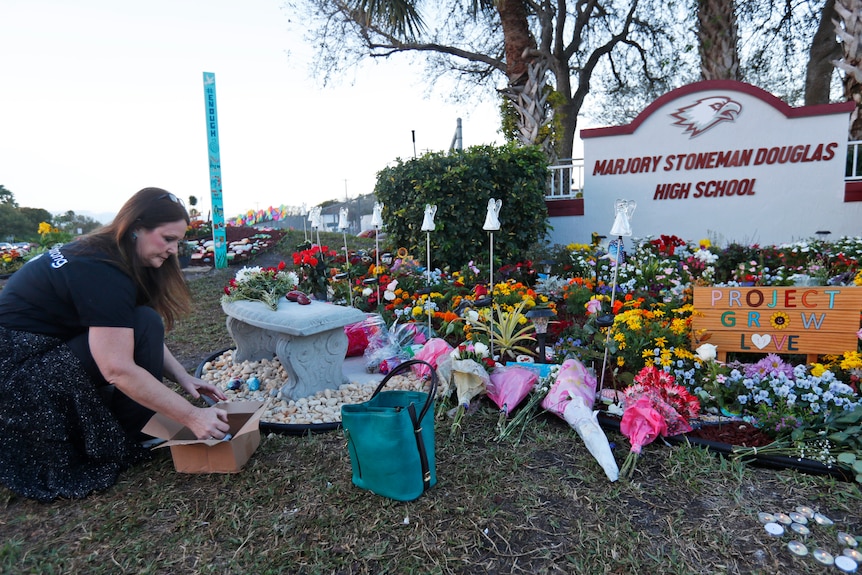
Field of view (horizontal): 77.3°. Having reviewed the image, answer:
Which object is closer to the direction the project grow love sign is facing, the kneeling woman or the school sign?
the kneeling woman

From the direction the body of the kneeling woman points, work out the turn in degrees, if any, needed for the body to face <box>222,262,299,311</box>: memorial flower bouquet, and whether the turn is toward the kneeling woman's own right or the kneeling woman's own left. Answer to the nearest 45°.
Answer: approximately 45° to the kneeling woman's own left

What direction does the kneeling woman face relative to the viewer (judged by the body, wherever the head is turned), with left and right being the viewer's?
facing to the right of the viewer

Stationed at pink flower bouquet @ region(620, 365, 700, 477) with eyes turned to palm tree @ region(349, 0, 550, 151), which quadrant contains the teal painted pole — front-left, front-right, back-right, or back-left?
front-left

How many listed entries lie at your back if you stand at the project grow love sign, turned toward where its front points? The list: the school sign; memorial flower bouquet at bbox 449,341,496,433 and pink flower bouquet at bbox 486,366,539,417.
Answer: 1

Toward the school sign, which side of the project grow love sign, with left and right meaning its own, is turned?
back

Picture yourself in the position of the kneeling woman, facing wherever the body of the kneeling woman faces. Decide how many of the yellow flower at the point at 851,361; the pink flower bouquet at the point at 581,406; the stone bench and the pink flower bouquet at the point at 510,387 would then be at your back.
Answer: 0

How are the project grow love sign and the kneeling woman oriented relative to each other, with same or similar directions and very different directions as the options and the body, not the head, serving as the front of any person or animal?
very different directions

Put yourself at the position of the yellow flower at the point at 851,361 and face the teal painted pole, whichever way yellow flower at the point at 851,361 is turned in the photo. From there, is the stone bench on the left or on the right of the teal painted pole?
left

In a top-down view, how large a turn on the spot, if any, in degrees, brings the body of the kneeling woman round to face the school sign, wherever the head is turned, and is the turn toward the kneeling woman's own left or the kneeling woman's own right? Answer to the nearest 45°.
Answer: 0° — they already face it

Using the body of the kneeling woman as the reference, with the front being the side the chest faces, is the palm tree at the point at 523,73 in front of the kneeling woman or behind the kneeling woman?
in front

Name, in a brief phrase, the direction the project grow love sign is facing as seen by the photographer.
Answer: facing the viewer

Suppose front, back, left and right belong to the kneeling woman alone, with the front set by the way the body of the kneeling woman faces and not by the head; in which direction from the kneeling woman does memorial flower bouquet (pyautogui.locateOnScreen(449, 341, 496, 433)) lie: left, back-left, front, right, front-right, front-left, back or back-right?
front

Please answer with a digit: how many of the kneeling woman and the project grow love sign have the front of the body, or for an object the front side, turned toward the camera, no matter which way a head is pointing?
1

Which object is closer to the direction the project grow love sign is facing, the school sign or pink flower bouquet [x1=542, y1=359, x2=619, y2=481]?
the pink flower bouquet

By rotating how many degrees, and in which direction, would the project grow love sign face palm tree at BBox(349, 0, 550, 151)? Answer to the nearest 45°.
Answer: approximately 135° to its right

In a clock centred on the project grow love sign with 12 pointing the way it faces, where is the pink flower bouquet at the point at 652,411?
The pink flower bouquet is roughly at 1 o'clock from the project grow love sign.

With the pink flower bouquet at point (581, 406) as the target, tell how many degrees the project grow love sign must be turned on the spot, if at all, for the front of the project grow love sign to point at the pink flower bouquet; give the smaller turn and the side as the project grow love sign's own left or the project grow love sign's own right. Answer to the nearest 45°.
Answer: approximately 45° to the project grow love sign's own right

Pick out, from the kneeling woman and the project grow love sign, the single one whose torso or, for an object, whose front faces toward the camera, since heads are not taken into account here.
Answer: the project grow love sign
